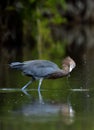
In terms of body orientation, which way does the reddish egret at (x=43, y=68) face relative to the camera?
to the viewer's right
